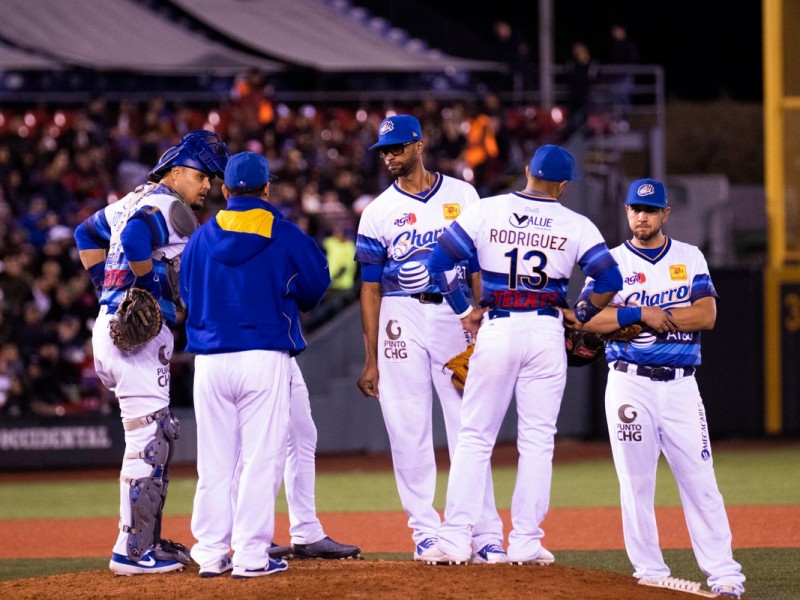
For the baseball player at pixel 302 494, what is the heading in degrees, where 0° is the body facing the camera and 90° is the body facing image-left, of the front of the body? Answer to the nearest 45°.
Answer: approximately 270°

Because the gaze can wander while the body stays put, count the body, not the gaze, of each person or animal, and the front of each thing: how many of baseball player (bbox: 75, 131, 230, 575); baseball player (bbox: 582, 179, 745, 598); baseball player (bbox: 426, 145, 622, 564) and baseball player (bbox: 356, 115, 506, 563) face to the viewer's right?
1

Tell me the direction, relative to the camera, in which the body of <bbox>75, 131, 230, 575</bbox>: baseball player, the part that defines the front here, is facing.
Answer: to the viewer's right

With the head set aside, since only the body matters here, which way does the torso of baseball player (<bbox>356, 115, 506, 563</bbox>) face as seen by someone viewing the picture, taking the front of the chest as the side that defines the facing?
toward the camera

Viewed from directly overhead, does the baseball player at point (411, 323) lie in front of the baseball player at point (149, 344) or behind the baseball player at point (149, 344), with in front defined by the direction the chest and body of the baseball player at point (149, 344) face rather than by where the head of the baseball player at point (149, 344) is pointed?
in front

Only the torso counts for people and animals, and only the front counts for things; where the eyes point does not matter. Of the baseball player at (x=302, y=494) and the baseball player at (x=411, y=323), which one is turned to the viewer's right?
the baseball player at (x=302, y=494)

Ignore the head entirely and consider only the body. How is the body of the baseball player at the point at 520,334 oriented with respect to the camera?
away from the camera

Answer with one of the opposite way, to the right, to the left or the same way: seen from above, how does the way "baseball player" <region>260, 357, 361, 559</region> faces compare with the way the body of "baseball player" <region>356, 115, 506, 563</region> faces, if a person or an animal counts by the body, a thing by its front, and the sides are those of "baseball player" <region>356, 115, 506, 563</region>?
to the left

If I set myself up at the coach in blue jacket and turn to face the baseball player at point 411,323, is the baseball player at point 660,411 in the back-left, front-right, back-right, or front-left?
front-right

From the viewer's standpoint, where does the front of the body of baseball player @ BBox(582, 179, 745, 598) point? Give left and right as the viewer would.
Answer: facing the viewer

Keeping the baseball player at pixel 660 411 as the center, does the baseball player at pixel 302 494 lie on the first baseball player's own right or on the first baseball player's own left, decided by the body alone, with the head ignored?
on the first baseball player's own right

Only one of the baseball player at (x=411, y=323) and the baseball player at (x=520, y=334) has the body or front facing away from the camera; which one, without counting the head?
the baseball player at (x=520, y=334)

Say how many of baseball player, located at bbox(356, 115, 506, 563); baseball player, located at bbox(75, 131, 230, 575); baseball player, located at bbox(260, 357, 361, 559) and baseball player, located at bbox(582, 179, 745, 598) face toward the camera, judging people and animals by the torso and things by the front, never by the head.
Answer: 2
